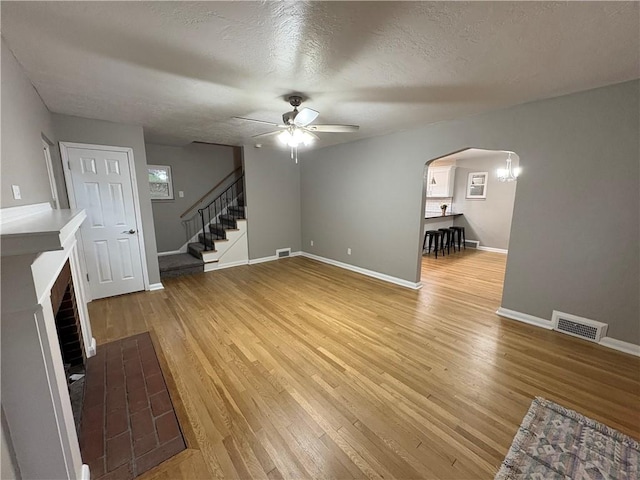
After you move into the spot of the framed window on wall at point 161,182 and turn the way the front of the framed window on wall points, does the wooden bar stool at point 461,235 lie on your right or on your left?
on your left

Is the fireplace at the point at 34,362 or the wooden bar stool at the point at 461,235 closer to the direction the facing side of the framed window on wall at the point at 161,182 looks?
the fireplace

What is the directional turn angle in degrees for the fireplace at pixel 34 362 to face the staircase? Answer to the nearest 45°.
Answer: approximately 45° to its left

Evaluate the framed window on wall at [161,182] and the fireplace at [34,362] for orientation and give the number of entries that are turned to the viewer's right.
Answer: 1

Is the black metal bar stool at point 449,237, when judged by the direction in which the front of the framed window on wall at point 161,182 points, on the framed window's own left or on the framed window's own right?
on the framed window's own left

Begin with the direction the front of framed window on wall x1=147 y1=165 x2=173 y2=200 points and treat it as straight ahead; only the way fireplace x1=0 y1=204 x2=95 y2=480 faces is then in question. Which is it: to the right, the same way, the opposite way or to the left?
to the left

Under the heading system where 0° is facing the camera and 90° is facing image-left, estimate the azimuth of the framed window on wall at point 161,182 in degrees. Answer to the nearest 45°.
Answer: approximately 0°

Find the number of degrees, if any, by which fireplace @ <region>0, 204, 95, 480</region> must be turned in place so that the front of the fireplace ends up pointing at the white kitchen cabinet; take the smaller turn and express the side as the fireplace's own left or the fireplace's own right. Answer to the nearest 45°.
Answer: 0° — it already faces it

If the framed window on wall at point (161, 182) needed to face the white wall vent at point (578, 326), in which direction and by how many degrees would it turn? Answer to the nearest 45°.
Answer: approximately 45° to its left

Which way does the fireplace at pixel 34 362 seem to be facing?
to the viewer's right
